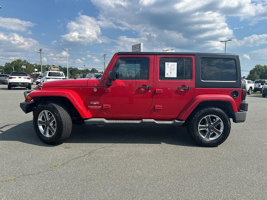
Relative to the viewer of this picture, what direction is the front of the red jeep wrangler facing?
facing to the left of the viewer

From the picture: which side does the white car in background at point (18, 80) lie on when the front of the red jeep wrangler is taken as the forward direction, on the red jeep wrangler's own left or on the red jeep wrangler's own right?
on the red jeep wrangler's own right
